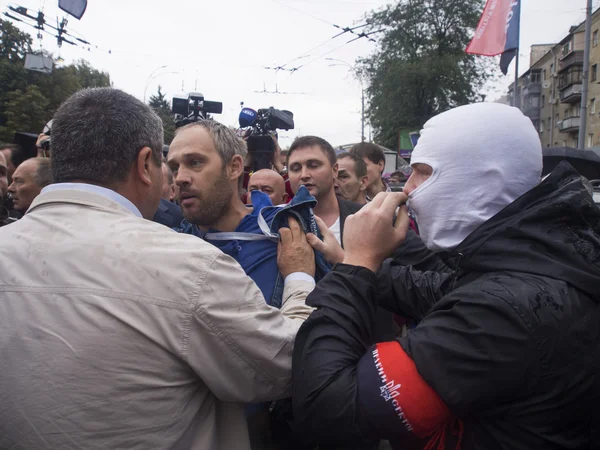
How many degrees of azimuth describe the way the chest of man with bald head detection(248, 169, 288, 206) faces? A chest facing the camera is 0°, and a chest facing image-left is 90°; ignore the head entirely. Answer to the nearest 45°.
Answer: approximately 45°

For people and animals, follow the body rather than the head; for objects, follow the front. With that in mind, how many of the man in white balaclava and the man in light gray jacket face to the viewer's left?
1

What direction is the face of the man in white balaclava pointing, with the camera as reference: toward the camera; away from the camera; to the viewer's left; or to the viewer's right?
to the viewer's left

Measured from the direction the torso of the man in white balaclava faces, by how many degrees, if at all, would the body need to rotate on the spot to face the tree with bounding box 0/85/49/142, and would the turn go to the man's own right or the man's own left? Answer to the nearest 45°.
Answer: approximately 45° to the man's own right

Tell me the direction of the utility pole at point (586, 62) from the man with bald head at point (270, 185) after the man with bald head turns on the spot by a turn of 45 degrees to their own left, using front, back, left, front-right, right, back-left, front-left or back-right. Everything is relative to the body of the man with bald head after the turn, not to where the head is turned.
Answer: back-left

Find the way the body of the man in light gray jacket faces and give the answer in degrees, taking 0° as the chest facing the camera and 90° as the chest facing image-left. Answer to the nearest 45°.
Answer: approximately 225°

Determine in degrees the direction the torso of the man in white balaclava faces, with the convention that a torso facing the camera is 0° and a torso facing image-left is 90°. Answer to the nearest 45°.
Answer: approximately 90°
